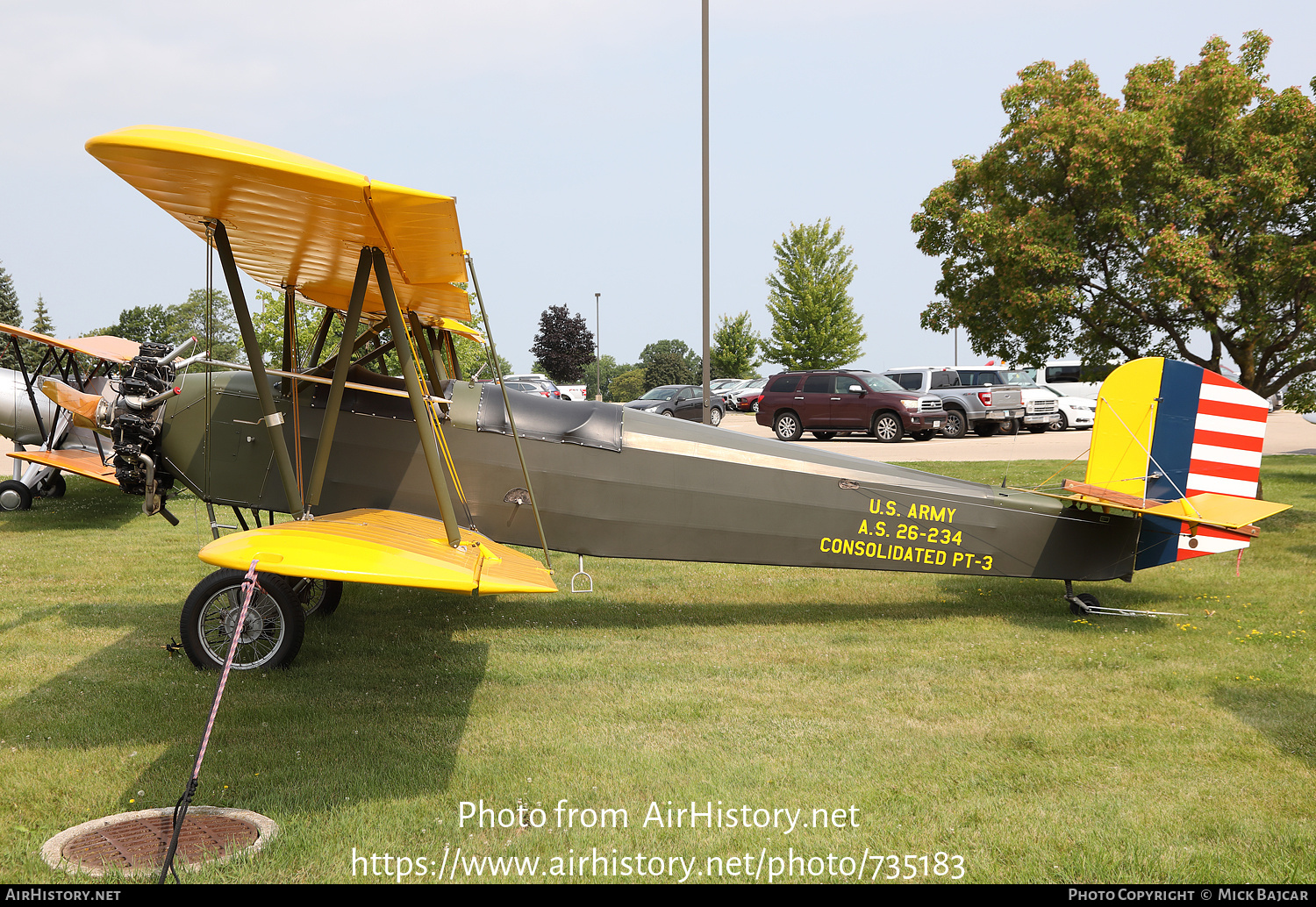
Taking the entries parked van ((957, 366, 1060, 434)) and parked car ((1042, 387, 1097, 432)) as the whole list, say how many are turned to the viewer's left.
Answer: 0

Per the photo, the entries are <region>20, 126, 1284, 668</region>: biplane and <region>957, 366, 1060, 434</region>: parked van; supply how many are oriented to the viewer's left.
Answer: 1

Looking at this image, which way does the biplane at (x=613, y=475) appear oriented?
to the viewer's left

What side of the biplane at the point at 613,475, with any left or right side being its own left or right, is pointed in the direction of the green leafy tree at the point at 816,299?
right

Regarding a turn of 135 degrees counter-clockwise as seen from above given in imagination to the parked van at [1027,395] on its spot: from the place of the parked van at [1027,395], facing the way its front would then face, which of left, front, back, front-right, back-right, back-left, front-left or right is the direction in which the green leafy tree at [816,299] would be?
front-left

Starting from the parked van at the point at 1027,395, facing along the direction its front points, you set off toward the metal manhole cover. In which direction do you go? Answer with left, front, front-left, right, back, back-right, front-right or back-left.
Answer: front-right

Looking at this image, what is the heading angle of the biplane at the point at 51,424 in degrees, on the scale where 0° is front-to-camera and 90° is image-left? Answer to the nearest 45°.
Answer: approximately 45°

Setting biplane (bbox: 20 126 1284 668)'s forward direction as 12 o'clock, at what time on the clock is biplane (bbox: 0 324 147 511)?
biplane (bbox: 0 324 147 511) is roughly at 1 o'clock from biplane (bbox: 20 126 1284 668).

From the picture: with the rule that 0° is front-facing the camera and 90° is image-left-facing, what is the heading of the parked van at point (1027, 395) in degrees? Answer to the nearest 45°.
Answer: approximately 315°

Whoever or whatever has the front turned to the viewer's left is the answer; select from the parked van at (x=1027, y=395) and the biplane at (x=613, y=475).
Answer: the biplane

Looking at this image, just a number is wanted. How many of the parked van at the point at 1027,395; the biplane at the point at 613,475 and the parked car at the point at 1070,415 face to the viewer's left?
1

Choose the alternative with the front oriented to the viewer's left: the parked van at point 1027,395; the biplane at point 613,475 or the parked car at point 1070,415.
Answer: the biplane

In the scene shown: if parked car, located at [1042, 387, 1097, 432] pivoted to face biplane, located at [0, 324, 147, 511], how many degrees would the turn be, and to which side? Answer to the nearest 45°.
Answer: approximately 90° to its right

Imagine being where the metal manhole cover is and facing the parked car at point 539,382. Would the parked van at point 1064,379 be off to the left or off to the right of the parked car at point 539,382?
right
